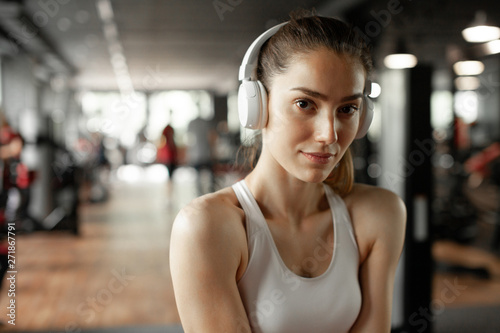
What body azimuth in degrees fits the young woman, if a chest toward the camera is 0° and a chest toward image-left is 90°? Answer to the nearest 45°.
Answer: approximately 315°

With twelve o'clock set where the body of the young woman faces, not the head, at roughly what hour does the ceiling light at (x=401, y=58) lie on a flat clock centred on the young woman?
The ceiling light is roughly at 8 o'clock from the young woman.

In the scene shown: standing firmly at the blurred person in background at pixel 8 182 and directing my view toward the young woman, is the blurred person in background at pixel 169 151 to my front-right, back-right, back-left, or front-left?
back-left

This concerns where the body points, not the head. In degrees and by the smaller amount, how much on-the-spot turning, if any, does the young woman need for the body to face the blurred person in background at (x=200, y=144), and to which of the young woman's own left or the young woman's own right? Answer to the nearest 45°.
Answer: approximately 135° to the young woman's own left

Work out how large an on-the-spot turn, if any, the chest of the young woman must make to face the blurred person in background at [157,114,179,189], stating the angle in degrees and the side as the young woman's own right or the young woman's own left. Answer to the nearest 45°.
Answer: approximately 135° to the young woman's own left

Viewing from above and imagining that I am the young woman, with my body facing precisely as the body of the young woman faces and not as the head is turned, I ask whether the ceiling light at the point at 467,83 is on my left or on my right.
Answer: on my left

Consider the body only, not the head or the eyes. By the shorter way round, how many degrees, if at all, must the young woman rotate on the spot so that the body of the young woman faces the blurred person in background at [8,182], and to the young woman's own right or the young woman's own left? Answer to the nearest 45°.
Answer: approximately 180°

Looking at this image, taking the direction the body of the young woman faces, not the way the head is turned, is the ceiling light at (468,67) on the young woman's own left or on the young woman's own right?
on the young woman's own left
